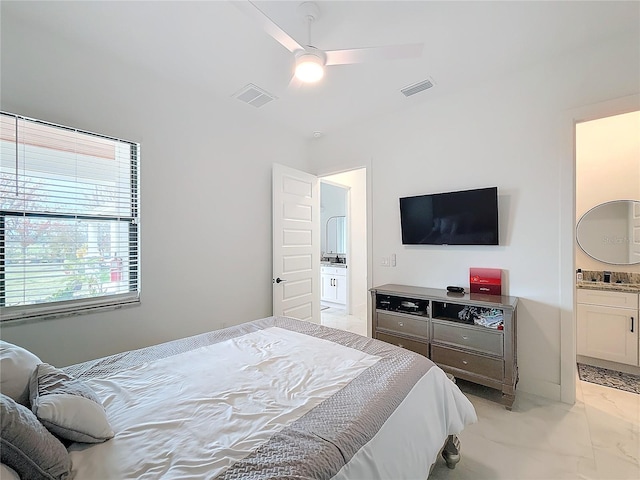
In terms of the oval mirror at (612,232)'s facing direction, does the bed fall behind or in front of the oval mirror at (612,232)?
in front

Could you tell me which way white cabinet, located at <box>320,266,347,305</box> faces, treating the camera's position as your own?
facing the viewer and to the left of the viewer

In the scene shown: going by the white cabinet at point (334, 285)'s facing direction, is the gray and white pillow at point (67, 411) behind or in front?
in front

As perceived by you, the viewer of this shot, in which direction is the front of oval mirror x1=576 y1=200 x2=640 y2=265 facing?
facing the viewer

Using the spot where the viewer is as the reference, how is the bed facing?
facing away from the viewer and to the right of the viewer

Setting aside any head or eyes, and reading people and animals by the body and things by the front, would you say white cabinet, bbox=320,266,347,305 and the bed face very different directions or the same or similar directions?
very different directions

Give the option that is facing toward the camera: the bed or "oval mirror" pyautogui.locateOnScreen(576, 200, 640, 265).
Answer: the oval mirror

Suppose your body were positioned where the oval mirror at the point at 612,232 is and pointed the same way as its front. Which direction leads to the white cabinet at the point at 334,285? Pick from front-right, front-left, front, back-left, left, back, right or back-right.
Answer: right

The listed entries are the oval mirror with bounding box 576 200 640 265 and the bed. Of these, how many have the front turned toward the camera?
1

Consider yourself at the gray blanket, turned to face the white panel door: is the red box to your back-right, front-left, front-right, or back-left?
front-right

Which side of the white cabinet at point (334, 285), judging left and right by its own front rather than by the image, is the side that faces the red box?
left

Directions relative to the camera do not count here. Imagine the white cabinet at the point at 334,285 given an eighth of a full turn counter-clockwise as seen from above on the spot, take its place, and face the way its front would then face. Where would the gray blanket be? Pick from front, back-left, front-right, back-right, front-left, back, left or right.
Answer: front

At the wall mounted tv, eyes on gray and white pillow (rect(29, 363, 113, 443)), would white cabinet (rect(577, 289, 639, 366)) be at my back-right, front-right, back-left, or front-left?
back-left

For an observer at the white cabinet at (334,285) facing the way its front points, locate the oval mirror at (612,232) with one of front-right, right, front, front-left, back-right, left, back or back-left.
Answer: left

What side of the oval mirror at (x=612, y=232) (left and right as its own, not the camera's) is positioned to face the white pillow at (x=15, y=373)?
front

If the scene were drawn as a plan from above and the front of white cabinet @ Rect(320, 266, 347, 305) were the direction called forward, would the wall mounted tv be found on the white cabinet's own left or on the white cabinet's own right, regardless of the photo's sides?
on the white cabinet's own left

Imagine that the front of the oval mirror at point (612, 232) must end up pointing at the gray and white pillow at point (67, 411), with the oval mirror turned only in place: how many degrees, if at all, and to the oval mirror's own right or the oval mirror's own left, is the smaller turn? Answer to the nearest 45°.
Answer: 0° — it already faces it
